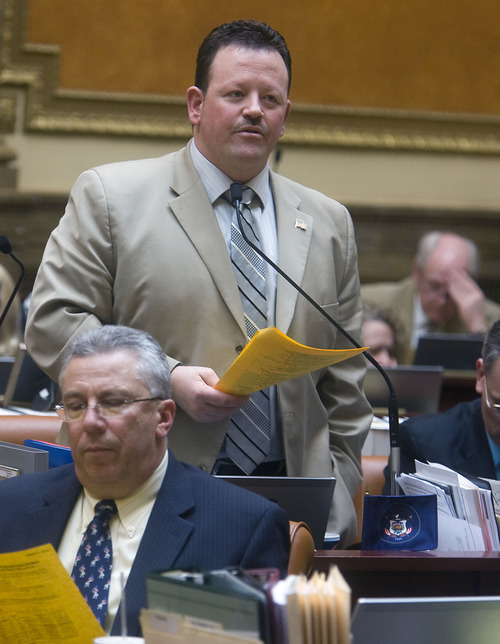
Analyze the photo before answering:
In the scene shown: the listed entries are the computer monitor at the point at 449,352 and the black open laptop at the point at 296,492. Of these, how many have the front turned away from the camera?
2

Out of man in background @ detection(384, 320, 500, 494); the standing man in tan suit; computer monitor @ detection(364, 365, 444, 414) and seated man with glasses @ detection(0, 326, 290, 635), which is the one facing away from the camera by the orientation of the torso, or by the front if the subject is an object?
the computer monitor

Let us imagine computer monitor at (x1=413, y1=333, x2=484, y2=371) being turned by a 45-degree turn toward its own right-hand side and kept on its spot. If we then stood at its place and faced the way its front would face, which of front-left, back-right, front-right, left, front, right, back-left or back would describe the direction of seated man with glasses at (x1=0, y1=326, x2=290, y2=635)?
back-right

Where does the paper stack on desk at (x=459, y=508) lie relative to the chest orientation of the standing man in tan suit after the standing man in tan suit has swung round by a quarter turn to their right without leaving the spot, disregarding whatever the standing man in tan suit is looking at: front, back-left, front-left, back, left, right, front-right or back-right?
back-left

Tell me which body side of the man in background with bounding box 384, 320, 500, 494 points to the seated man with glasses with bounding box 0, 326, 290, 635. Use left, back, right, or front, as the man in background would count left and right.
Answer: right

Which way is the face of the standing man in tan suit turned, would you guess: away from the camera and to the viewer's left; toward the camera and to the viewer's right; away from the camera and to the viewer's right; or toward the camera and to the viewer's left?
toward the camera and to the viewer's right

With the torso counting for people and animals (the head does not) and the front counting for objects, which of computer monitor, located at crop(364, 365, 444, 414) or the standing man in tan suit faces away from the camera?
the computer monitor

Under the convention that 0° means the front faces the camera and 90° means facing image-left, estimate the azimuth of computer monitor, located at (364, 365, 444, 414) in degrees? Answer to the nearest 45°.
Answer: approximately 180°

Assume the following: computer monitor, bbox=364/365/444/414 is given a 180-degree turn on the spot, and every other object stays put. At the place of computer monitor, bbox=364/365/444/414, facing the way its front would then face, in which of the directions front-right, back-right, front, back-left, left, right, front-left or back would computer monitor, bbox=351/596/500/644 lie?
front

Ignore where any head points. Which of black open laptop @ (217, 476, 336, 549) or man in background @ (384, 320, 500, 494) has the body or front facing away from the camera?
the black open laptop

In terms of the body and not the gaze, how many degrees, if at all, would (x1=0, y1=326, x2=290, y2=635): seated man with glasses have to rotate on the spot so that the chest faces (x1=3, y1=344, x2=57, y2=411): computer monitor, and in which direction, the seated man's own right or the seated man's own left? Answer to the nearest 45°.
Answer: approximately 135° to the seated man's own right

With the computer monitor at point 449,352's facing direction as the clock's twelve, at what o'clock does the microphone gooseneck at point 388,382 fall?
The microphone gooseneck is roughly at 6 o'clock from the computer monitor.

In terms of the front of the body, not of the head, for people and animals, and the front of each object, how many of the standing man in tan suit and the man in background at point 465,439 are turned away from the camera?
0

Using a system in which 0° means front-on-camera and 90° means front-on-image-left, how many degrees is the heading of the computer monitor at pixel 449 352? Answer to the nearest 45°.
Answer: approximately 180°

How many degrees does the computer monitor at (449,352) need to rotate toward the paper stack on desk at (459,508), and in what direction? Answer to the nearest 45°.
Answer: approximately 180°
